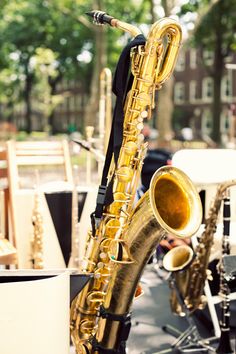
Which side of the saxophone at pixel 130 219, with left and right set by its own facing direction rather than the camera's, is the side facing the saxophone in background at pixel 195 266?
left

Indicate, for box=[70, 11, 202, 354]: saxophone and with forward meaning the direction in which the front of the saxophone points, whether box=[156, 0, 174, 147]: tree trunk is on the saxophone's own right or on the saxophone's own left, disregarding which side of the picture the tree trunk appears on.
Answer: on the saxophone's own left

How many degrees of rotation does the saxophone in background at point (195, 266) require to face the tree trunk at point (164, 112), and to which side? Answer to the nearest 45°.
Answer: approximately 135° to its right

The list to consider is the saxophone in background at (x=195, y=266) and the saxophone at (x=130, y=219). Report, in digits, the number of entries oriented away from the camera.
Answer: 0

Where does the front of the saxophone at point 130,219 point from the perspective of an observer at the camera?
facing the viewer and to the right of the viewer

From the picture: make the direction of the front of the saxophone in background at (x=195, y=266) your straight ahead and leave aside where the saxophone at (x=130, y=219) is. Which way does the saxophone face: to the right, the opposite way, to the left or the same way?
to the left

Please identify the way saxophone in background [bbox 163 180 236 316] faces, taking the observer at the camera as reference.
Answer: facing the viewer and to the left of the viewer

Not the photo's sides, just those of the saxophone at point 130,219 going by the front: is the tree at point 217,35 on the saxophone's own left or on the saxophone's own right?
on the saxophone's own left
